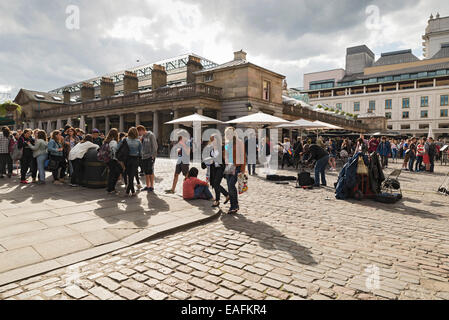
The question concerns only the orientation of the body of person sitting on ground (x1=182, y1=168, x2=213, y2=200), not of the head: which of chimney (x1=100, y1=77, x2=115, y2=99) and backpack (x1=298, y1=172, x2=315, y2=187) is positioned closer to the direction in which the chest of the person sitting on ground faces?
the backpack

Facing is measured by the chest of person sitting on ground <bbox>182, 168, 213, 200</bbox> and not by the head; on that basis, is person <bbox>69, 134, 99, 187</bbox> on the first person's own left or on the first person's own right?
on the first person's own left

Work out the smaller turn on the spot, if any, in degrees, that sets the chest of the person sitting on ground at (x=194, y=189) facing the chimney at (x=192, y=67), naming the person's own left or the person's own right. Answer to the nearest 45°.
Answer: approximately 45° to the person's own left

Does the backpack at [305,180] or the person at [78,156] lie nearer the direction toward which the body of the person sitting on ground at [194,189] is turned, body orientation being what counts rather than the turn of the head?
the backpack

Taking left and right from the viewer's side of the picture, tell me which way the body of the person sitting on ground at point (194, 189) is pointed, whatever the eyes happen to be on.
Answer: facing away from the viewer and to the right of the viewer

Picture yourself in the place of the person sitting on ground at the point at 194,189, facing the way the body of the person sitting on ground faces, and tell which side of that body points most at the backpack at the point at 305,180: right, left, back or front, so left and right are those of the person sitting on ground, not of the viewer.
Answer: front

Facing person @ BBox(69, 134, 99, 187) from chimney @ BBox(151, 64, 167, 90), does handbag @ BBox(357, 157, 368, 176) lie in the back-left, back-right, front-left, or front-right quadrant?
front-left

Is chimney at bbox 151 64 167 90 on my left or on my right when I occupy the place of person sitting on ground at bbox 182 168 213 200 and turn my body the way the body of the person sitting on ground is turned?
on my left

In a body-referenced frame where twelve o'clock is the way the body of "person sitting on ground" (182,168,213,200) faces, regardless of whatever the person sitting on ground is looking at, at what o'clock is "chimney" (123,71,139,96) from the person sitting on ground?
The chimney is roughly at 10 o'clock from the person sitting on ground.

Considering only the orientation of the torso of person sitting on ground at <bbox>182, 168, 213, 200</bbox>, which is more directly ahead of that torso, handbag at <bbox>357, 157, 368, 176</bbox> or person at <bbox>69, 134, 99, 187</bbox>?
the handbag

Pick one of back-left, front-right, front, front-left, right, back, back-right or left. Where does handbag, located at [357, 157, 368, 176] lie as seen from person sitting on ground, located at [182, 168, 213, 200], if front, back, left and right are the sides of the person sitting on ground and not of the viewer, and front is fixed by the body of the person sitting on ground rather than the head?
front-right
